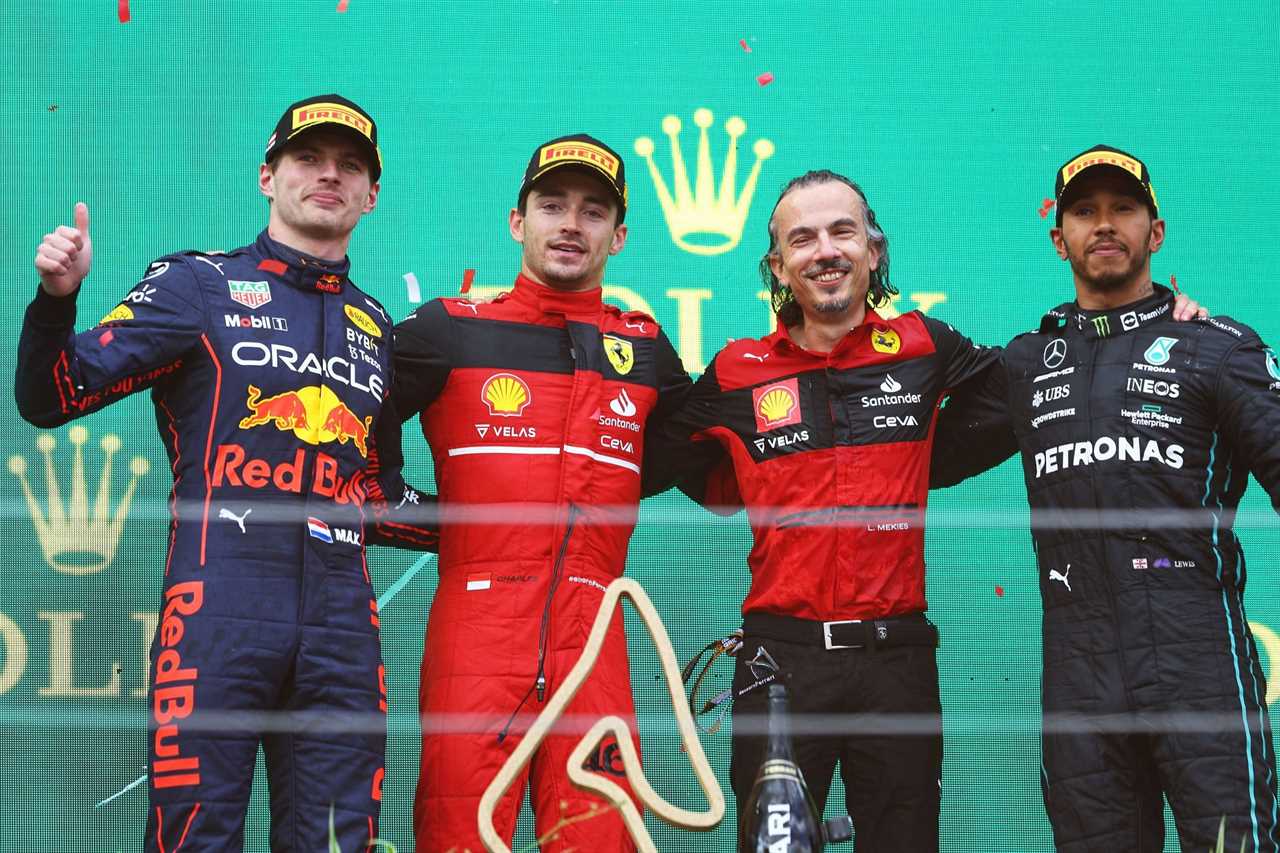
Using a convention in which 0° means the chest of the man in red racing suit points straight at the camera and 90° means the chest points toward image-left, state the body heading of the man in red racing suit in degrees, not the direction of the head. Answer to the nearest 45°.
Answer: approximately 0°

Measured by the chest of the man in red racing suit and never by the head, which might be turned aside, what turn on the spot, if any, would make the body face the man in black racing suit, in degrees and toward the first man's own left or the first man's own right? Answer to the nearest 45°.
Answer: approximately 90° to the first man's own left
